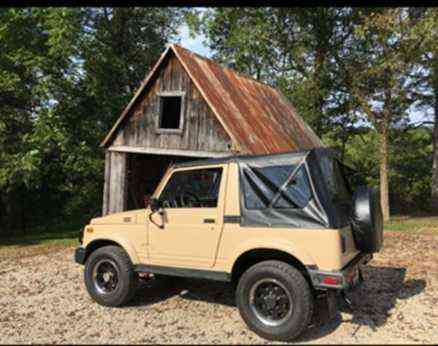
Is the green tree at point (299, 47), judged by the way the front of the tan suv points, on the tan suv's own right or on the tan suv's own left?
on the tan suv's own right

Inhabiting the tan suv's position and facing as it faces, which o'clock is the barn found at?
The barn is roughly at 1 o'clock from the tan suv.

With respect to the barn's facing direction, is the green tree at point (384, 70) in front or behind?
behind

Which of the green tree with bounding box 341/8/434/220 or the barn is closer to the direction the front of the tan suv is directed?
the barn

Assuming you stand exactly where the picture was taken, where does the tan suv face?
facing away from the viewer and to the left of the viewer

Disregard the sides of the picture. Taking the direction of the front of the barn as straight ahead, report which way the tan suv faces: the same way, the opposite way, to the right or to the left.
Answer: to the right

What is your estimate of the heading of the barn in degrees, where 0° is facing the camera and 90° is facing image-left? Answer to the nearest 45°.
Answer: approximately 45°

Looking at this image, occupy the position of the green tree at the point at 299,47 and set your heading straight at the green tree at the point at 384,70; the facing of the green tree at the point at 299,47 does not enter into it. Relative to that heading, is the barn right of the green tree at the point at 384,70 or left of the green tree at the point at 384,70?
right
